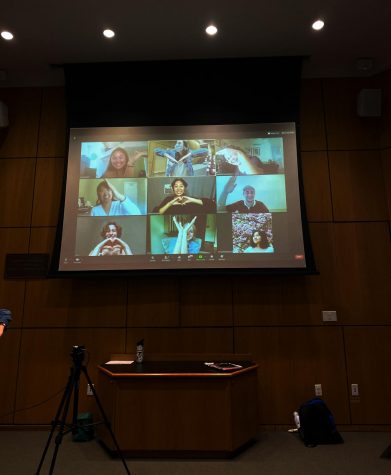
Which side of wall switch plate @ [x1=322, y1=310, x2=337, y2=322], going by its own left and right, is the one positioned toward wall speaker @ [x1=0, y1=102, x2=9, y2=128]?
right

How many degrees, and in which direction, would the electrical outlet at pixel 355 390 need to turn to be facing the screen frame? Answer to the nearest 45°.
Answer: approximately 45° to its right

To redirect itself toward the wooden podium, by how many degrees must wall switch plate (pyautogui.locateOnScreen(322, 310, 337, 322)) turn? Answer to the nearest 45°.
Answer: approximately 45° to its right
